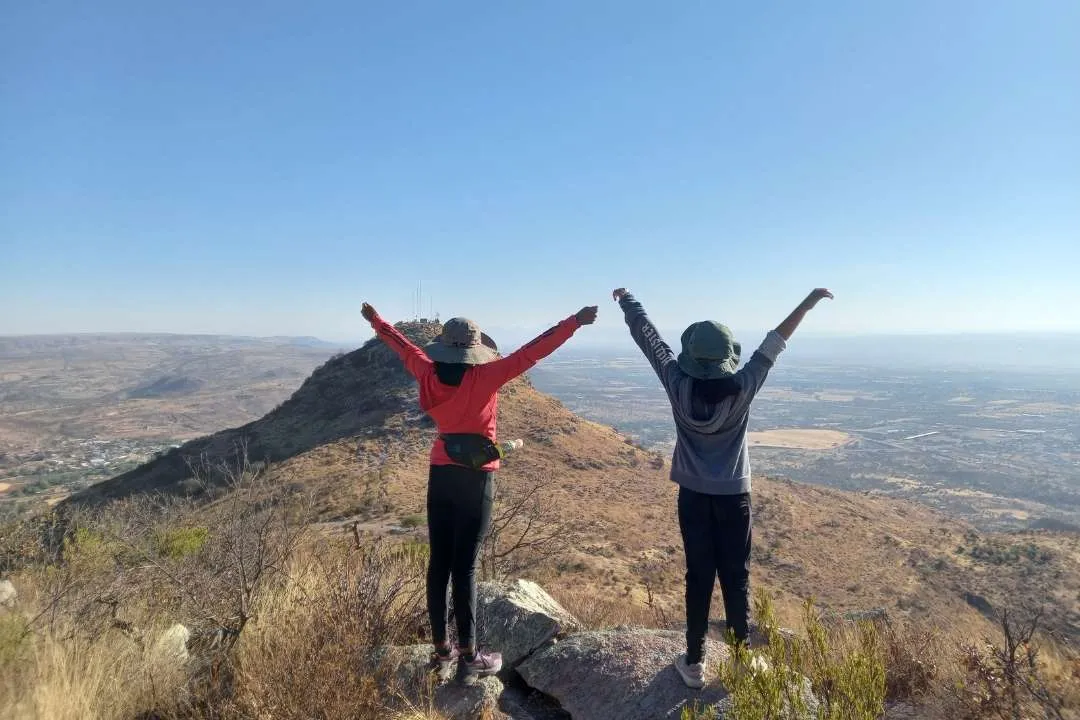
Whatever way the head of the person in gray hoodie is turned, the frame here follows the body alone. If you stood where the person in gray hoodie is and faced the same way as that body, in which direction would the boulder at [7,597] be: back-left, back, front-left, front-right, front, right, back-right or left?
left

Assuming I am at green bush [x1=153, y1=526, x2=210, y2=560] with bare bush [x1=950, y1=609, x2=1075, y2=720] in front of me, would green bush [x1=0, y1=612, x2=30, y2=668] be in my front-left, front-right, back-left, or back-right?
front-right

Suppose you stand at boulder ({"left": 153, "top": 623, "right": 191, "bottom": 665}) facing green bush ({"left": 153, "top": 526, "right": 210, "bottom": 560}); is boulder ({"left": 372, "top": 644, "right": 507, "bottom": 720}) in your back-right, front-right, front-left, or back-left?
back-right

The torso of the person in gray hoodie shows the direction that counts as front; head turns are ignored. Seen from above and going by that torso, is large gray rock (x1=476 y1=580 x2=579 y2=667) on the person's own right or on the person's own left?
on the person's own left

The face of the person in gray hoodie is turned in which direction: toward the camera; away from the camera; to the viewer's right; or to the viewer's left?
away from the camera

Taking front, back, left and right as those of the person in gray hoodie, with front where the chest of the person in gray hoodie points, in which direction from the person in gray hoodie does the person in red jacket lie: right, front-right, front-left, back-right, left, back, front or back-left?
left

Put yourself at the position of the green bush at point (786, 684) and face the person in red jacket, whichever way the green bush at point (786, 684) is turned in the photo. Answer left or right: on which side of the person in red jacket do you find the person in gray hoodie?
right

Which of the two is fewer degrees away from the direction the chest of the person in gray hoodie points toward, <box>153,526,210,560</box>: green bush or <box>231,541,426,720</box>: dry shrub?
the green bush

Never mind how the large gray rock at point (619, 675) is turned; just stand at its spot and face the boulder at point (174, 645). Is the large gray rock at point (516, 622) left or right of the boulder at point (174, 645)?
right

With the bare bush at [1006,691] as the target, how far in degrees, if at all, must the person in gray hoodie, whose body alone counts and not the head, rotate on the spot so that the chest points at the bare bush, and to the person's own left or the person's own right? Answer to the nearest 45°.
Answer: approximately 90° to the person's own right

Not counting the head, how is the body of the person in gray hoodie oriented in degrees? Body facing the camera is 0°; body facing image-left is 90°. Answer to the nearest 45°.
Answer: approximately 180°

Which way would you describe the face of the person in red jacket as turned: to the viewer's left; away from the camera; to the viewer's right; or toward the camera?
away from the camera

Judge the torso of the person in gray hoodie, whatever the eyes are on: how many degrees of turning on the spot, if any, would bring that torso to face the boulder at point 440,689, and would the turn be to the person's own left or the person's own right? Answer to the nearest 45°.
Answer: approximately 90° to the person's own left
